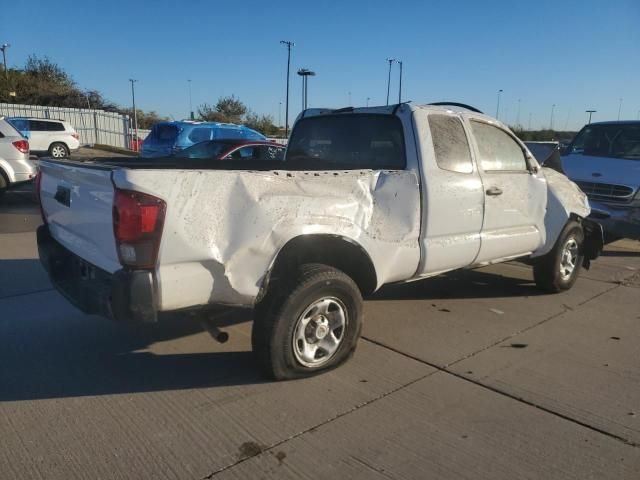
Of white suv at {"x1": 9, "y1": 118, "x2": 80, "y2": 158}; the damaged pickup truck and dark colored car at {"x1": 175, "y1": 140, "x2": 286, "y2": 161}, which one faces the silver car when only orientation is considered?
the damaged pickup truck

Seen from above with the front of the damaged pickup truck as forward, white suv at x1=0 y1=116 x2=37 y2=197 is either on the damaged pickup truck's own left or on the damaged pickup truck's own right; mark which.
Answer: on the damaged pickup truck's own left

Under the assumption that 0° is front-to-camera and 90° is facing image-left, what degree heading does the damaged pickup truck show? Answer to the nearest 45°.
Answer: approximately 225°

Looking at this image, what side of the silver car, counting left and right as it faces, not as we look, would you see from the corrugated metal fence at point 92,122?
right

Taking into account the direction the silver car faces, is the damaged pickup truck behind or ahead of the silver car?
ahead

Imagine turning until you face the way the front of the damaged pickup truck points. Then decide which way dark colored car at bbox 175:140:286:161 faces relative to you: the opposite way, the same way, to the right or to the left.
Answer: the opposite way

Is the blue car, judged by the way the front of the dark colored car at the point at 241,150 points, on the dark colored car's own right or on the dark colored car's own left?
on the dark colored car's own right

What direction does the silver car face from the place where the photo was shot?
facing the viewer and to the left of the viewer

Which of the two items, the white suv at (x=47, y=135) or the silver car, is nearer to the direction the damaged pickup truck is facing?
the silver car
